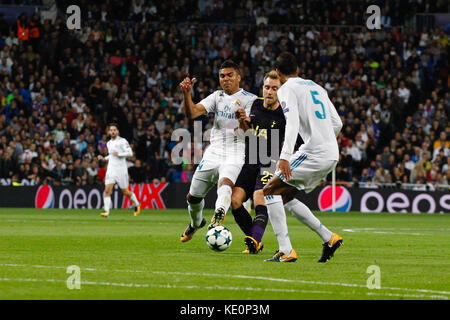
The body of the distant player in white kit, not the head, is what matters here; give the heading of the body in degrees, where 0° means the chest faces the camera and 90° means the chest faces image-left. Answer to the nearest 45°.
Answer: approximately 45°

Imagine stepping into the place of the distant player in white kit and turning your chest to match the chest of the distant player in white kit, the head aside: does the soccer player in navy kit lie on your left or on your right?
on your left

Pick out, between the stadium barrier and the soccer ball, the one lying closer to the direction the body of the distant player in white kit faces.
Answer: the soccer ball

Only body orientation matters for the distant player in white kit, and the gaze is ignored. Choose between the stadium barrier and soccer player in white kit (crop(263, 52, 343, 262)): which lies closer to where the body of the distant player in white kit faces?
the soccer player in white kit

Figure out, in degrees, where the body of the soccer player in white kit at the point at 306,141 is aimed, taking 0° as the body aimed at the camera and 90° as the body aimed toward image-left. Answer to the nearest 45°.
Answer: approximately 135°

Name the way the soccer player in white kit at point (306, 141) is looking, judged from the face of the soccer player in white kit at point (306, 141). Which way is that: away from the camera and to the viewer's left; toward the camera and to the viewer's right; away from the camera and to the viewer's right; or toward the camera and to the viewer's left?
away from the camera and to the viewer's left

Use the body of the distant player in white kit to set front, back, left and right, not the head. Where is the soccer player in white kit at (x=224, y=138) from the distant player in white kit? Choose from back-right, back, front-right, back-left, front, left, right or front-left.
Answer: front-left

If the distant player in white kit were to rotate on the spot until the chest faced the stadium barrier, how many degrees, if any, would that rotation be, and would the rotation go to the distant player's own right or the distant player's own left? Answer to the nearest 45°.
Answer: approximately 180°

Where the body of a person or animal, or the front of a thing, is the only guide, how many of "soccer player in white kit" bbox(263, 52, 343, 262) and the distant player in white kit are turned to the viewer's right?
0

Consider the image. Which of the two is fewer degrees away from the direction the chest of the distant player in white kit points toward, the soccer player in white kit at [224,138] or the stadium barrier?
the soccer player in white kit

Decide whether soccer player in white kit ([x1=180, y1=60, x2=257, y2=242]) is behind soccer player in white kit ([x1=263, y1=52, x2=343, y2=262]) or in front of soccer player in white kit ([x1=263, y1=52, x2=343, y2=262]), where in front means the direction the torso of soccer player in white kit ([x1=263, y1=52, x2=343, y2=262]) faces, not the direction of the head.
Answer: in front
